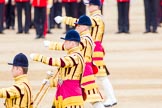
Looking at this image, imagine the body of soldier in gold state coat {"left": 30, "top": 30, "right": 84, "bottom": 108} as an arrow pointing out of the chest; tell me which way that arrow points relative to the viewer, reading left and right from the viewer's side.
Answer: facing to the left of the viewer

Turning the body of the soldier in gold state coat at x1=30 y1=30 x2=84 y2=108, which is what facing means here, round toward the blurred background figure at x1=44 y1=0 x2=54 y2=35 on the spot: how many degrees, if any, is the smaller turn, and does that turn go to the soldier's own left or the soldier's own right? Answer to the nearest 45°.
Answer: approximately 90° to the soldier's own right

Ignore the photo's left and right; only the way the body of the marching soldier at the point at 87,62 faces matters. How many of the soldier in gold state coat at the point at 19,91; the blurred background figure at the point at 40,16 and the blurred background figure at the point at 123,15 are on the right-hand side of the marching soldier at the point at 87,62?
2

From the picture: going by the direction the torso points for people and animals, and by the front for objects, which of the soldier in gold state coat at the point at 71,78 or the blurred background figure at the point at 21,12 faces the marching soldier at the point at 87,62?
the blurred background figure

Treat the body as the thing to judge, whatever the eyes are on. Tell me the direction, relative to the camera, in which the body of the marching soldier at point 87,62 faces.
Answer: to the viewer's left

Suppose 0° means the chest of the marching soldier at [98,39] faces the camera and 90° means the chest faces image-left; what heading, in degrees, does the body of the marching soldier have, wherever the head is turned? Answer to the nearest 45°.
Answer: approximately 90°

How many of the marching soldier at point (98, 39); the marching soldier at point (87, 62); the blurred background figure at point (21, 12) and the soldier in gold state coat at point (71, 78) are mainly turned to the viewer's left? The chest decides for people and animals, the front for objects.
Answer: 3

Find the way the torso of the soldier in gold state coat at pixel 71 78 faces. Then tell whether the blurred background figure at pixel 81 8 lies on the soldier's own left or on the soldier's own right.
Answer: on the soldier's own right

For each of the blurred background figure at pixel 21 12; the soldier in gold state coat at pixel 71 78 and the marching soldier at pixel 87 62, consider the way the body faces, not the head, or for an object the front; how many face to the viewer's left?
2

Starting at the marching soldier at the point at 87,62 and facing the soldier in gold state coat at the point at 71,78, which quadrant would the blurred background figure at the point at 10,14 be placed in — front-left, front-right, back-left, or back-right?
back-right

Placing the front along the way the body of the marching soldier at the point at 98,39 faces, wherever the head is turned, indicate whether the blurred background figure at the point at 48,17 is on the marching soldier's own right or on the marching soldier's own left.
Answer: on the marching soldier's own right
